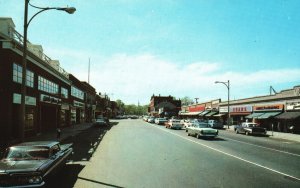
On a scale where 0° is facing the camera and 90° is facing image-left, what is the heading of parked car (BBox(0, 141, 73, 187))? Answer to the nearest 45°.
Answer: approximately 45°

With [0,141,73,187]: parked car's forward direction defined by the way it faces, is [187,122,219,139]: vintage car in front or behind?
behind

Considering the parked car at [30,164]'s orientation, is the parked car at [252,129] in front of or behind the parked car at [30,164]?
behind

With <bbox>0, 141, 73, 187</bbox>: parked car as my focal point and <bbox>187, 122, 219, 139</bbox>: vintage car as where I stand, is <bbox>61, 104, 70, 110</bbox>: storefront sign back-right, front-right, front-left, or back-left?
back-right

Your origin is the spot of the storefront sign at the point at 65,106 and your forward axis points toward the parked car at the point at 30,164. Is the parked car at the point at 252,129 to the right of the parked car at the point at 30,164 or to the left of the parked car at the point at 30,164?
left

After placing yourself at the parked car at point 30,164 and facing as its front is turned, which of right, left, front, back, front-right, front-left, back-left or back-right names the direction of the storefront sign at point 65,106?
back-right

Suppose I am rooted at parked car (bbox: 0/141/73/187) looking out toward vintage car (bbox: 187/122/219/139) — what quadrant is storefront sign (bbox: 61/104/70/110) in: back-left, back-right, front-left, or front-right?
front-left

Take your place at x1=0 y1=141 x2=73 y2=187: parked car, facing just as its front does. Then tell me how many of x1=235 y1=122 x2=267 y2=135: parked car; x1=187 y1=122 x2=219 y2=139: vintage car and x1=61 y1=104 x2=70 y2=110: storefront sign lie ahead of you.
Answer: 0
